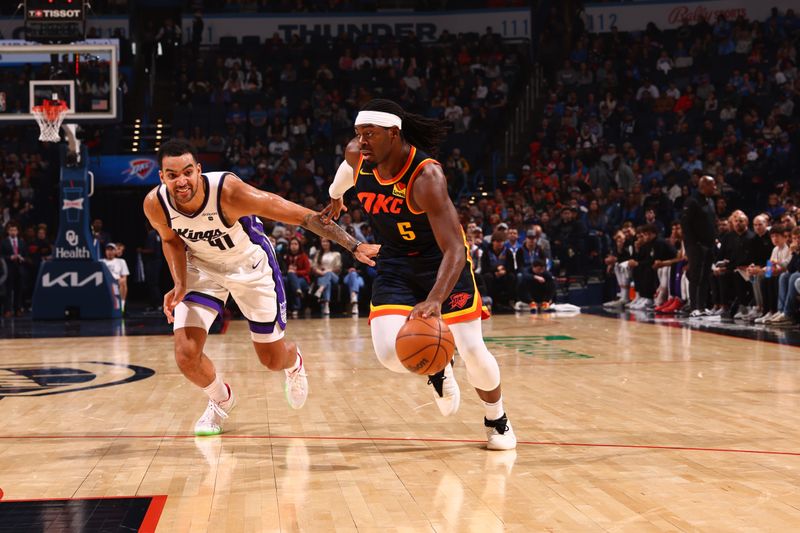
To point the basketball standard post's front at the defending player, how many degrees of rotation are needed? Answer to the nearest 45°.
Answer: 0° — it already faces them

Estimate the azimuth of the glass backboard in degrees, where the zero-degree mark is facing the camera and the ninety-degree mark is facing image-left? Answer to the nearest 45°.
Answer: approximately 0°

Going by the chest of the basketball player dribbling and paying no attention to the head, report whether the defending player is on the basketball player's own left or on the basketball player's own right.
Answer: on the basketball player's own right

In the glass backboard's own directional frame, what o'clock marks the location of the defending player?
The defending player is roughly at 12 o'clock from the glass backboard.

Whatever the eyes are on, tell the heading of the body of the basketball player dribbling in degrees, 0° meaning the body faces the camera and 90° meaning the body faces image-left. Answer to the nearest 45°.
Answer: approximately 45°

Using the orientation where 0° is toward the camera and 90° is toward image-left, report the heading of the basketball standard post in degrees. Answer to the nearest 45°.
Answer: approximately 0°

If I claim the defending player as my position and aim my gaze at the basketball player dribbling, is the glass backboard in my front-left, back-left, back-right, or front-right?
back-left

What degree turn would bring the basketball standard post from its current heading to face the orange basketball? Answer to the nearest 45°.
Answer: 0° — it already faces it

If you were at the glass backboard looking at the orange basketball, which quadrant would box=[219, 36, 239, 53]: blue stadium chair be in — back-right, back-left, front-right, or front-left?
back-left
